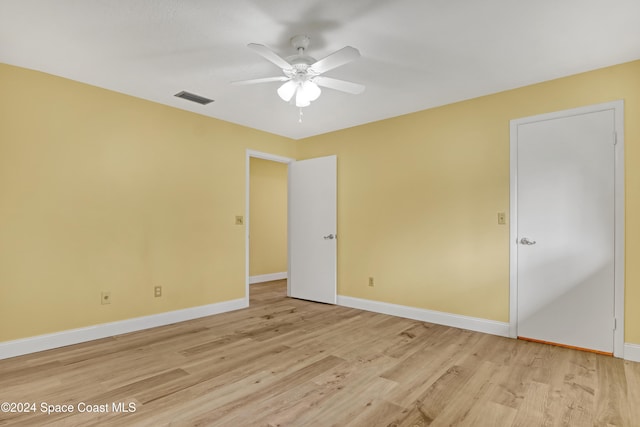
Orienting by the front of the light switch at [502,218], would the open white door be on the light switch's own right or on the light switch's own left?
on the light switch's own right

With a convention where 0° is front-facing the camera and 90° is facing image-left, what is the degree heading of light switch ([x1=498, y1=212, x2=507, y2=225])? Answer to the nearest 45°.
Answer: approximately 0°

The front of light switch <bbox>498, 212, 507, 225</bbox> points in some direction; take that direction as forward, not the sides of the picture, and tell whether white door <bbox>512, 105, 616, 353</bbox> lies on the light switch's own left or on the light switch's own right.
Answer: on the light switch's own left
